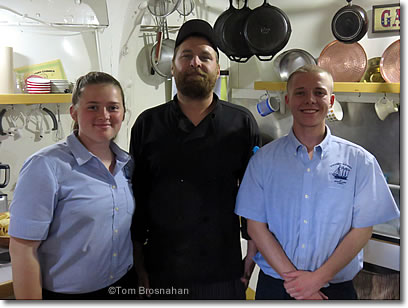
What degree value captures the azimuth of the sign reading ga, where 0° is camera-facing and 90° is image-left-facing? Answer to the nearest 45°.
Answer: approximately 0°
